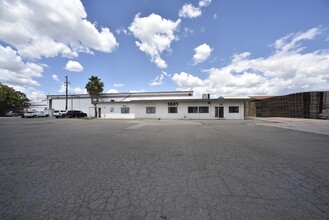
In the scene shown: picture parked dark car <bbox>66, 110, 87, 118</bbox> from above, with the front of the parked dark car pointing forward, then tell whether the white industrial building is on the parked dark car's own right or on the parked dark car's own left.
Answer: on the parked dark car's own right

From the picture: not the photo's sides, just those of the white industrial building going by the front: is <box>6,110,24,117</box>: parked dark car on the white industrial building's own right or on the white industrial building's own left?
on the white industrial building's own right

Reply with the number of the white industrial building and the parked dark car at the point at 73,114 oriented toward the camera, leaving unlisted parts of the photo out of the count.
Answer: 1

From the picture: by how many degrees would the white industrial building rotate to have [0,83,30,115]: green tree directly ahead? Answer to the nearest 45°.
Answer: approximately 135° to its right

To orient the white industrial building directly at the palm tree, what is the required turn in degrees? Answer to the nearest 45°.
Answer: approximately 135° to its right

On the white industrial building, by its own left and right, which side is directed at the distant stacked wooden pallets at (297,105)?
left
